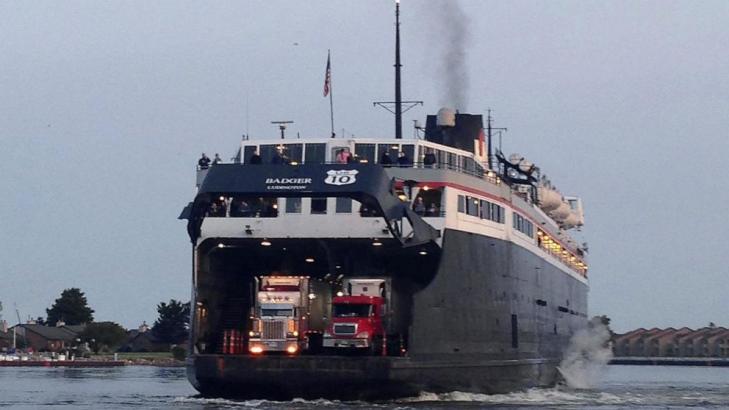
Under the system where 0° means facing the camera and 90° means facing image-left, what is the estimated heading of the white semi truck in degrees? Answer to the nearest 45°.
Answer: approximately 0°

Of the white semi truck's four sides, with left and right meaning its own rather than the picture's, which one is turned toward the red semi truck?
left

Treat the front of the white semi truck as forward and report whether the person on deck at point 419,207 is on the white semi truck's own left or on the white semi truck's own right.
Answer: on the white semi truck's own left
